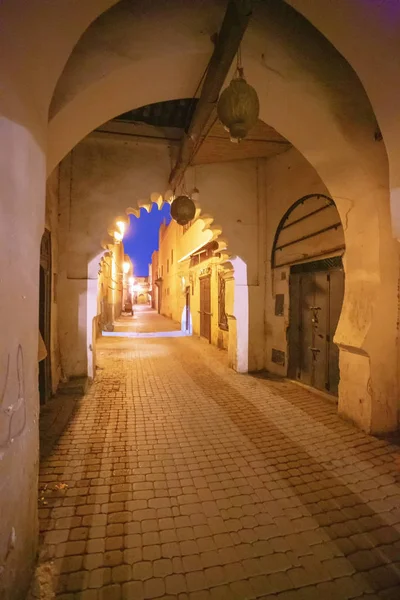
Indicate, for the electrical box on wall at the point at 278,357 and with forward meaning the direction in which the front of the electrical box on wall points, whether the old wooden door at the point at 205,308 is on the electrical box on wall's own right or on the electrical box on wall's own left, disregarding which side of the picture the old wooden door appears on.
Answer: on the electrical box on wall's own right

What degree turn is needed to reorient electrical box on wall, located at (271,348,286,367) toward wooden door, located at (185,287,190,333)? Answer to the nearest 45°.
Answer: approximately 90° to its right

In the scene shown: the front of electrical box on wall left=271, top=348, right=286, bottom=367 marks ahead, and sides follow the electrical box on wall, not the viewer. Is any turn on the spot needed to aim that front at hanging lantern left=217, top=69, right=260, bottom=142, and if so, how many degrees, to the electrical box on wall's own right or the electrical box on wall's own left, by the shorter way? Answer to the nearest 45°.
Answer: approximately 45° to the electrical box on wall's own left

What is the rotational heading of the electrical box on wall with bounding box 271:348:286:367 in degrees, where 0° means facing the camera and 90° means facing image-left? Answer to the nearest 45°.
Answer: approximately 45°

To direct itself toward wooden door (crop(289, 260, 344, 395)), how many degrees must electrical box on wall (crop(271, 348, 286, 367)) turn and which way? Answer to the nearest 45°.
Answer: approximately 90° to its left
